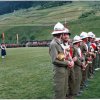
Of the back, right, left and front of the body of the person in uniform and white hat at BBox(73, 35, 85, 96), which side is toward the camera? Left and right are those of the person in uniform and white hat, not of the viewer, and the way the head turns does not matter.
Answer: right
